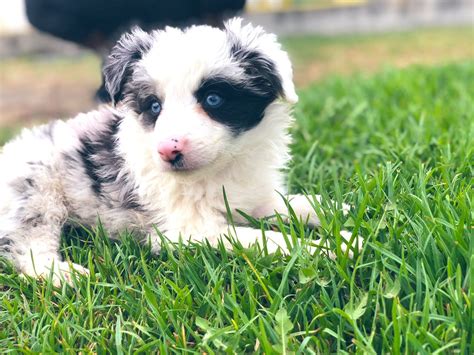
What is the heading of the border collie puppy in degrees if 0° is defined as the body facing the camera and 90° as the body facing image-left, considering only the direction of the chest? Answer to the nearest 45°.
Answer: approximately 315°

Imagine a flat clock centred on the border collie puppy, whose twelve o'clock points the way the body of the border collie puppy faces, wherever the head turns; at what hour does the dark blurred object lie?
The dark blurred object is roughly at 7 o'clock from the border collie puppy.
